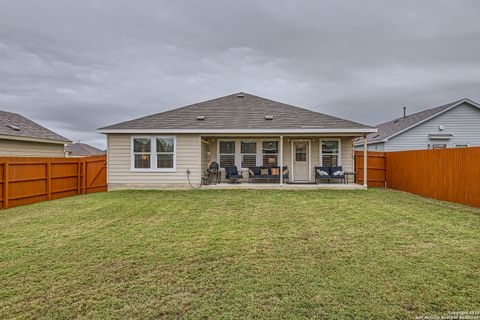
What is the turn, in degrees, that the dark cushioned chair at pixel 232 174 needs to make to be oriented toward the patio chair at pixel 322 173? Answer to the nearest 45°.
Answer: approximately 45° to its left

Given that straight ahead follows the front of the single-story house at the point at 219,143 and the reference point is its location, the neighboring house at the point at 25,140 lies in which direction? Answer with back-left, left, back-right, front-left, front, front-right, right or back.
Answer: left

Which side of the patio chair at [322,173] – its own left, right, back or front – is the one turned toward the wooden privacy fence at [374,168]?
left

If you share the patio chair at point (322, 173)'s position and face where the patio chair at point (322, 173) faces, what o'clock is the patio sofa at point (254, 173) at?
the patio sofa at point (254, 173) is roughly at 4 o'clock from the patio chair at point (322, 173).

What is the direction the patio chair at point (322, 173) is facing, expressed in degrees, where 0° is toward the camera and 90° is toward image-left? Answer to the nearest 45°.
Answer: approximately 315°

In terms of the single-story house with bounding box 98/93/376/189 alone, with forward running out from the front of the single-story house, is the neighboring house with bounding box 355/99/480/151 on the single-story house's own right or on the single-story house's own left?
on the single-story house's own right

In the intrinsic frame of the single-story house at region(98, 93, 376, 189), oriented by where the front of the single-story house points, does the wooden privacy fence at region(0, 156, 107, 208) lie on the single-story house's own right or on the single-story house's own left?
on the single-story house's own left

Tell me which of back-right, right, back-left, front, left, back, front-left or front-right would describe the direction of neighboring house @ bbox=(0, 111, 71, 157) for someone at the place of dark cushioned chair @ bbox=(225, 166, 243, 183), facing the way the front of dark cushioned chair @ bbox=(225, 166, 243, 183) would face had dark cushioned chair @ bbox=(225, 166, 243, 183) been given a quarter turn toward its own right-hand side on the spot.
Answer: front-right

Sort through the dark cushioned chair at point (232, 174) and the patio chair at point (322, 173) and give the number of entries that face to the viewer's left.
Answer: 0

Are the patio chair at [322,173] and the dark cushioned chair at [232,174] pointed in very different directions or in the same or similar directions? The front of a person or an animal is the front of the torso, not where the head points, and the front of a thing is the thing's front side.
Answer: same or similar directions

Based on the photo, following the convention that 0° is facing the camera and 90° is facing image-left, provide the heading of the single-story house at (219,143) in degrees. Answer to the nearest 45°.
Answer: approximately 180°
